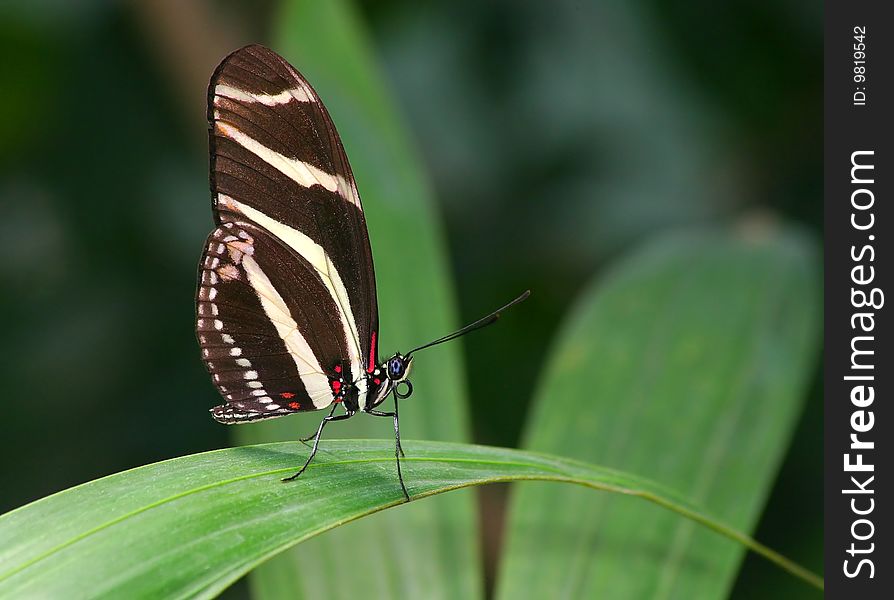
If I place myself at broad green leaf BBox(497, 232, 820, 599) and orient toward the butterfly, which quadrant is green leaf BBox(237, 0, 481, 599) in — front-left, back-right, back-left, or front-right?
front-right

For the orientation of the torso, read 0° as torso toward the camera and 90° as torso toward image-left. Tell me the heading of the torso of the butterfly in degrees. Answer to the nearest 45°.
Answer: approximately 270°

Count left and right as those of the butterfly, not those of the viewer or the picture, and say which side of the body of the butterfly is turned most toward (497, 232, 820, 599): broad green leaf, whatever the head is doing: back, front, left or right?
front

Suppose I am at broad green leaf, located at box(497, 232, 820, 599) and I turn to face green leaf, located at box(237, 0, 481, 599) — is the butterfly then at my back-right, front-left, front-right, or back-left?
front-left
